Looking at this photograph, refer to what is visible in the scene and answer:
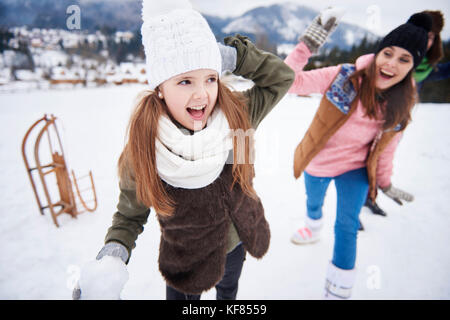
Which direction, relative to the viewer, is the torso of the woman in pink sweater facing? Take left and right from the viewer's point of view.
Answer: facing the viewer

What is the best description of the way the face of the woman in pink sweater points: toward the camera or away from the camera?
toward the camera

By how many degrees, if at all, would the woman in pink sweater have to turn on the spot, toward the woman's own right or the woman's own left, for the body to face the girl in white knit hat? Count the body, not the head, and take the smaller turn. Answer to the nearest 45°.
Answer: approximately 45° to the woman's own right
